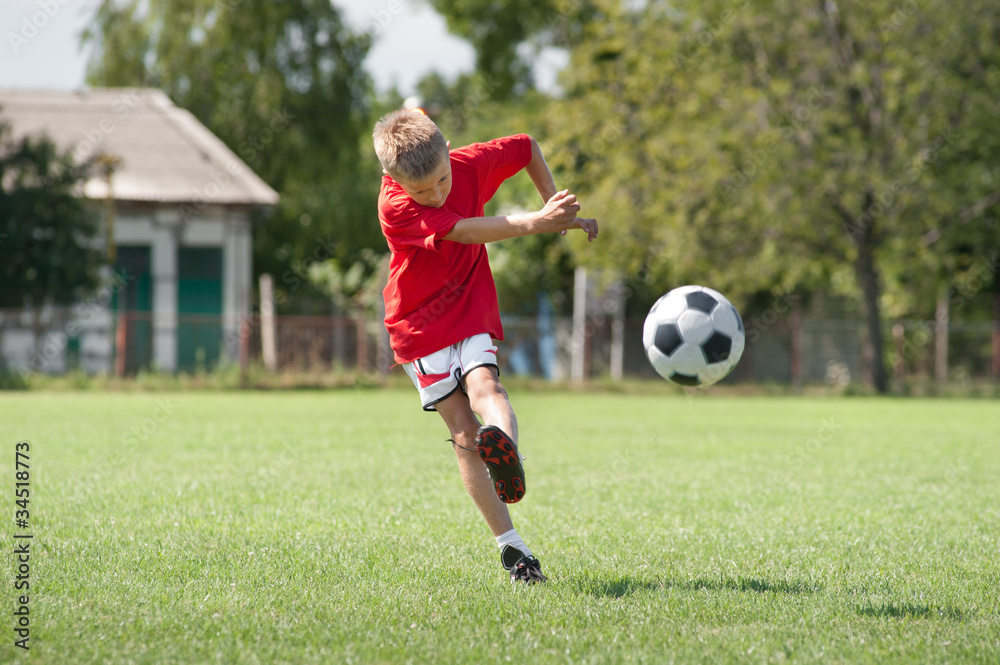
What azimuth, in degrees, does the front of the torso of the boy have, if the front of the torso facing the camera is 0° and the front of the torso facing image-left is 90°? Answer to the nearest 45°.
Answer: approximately 315°

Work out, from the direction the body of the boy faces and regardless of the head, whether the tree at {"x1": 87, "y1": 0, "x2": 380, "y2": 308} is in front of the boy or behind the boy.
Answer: behind

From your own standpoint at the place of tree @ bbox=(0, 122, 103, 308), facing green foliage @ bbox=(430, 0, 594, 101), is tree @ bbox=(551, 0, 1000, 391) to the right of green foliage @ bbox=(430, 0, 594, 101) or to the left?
right

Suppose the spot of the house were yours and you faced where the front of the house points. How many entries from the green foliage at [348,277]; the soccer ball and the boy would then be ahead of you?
2

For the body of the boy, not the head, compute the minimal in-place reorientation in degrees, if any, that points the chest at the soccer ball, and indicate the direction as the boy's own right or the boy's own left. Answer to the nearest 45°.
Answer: approximately 90° to the boy's own left

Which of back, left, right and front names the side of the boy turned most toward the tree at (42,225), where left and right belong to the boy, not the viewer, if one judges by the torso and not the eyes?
back

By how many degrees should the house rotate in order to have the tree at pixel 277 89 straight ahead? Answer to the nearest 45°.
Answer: approximately 135° to its left

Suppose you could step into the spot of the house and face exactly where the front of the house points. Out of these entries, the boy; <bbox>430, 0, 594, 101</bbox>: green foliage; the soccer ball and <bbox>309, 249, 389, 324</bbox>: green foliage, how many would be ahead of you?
2

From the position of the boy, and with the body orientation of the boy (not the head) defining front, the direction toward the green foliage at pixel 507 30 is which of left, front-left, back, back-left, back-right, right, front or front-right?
back-left

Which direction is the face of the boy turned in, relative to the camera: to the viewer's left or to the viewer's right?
to the viewer's right

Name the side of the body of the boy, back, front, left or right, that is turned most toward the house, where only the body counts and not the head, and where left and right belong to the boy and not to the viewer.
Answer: back
